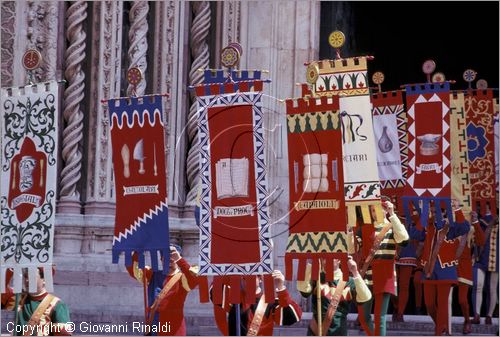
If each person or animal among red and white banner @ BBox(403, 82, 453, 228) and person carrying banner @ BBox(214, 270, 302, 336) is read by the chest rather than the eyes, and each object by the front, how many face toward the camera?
2

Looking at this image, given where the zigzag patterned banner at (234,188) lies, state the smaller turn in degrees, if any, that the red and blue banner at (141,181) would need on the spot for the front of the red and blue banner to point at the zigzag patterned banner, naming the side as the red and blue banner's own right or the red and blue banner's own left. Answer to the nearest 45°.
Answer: approximately 45° to the red and blue banner's own left

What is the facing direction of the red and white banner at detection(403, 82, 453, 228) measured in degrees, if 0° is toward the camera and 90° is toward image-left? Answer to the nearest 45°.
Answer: approximately 0°

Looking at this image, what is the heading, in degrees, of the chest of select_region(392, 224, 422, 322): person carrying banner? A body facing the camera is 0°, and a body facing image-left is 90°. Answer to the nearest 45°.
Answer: approximately 45°

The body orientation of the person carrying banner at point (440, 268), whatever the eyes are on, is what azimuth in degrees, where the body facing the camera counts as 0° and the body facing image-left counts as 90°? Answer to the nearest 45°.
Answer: approximately 0°
